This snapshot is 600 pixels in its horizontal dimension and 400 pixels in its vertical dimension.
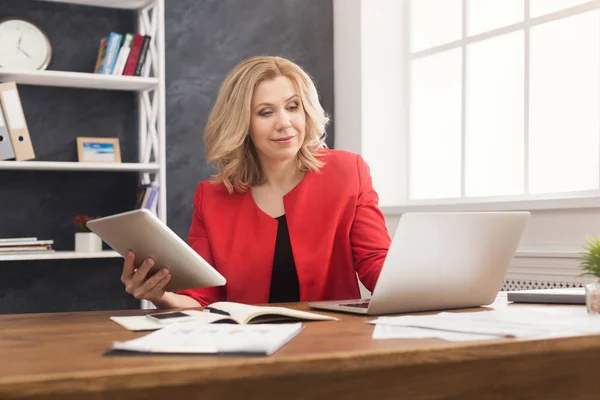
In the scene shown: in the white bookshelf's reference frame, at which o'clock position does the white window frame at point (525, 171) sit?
The white window frame is roughly at 10 o'clock from the white bookshelf.

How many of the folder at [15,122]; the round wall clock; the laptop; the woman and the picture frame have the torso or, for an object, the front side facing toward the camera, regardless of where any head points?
4

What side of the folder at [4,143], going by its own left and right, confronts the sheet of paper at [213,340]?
front

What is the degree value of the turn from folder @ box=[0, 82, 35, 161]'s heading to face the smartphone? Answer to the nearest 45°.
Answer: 0° — it already faces it

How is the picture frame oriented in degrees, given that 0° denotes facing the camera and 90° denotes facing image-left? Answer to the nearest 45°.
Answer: approximately 0°

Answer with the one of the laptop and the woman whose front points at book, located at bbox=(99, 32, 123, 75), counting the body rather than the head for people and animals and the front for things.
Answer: the laptop

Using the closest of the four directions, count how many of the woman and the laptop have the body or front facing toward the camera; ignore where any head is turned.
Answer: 1

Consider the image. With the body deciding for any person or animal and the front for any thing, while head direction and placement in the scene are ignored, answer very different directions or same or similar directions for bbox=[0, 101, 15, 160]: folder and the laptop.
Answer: very different directions

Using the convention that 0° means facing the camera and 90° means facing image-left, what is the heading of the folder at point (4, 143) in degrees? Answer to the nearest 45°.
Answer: approximately 0°
